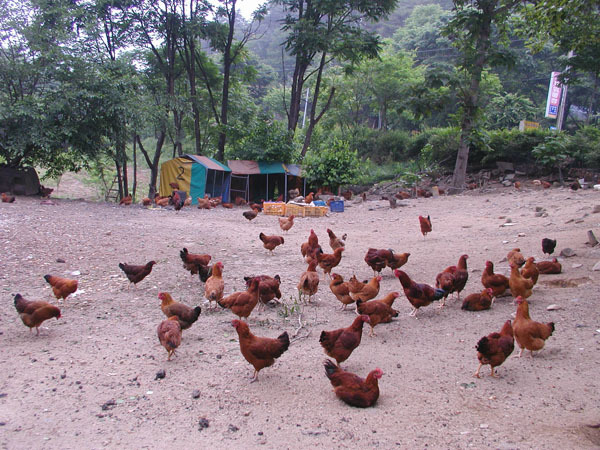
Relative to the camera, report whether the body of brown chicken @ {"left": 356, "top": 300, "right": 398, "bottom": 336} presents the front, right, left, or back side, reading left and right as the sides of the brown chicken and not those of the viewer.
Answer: right

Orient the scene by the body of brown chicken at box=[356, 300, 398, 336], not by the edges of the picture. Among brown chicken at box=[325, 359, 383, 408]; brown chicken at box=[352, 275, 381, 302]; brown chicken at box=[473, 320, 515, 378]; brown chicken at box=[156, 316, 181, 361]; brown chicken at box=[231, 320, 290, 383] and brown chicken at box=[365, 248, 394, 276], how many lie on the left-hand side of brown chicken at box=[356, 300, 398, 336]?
2

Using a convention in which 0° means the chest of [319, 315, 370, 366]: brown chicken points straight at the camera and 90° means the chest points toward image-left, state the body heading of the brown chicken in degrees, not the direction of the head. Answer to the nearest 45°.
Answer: approximately 270°

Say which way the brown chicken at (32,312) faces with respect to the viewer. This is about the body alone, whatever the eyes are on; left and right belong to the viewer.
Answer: facing to the right of the viewer

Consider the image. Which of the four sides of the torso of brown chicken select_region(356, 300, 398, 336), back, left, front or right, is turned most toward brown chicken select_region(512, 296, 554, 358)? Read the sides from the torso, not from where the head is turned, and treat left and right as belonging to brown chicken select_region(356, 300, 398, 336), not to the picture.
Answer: front

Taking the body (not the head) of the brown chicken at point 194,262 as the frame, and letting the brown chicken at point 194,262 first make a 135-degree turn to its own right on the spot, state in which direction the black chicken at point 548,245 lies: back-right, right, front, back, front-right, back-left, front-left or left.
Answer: back-left

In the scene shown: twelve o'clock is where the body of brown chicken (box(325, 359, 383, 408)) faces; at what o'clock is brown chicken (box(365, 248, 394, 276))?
brown chicken (box(365, 248, 394, 276)) is roughly at 9 o'clock from brown chicken (box(325, 359, 383, 408)).

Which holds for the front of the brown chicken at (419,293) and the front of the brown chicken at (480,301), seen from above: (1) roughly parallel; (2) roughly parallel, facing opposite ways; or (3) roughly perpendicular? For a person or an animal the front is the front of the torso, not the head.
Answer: roughly parallel, facing opposite ways

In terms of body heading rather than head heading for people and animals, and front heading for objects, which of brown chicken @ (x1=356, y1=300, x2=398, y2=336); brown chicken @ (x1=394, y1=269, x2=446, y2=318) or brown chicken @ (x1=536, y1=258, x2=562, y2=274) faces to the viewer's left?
brown chicken @ (x1=394, y1=269, x2=446, y2=318)

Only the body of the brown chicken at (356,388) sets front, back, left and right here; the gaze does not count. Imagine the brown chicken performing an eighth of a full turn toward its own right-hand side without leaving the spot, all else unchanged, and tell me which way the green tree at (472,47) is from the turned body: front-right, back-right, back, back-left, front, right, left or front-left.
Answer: back-left

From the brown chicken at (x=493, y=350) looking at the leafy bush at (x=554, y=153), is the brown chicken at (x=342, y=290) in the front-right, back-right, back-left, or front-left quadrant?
front-left
